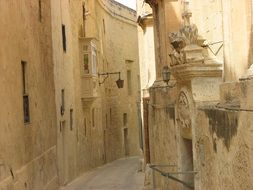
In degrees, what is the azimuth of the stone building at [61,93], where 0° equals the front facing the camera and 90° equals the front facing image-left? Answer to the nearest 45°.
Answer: approximately 315°

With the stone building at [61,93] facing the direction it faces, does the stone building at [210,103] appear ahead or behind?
ahead
